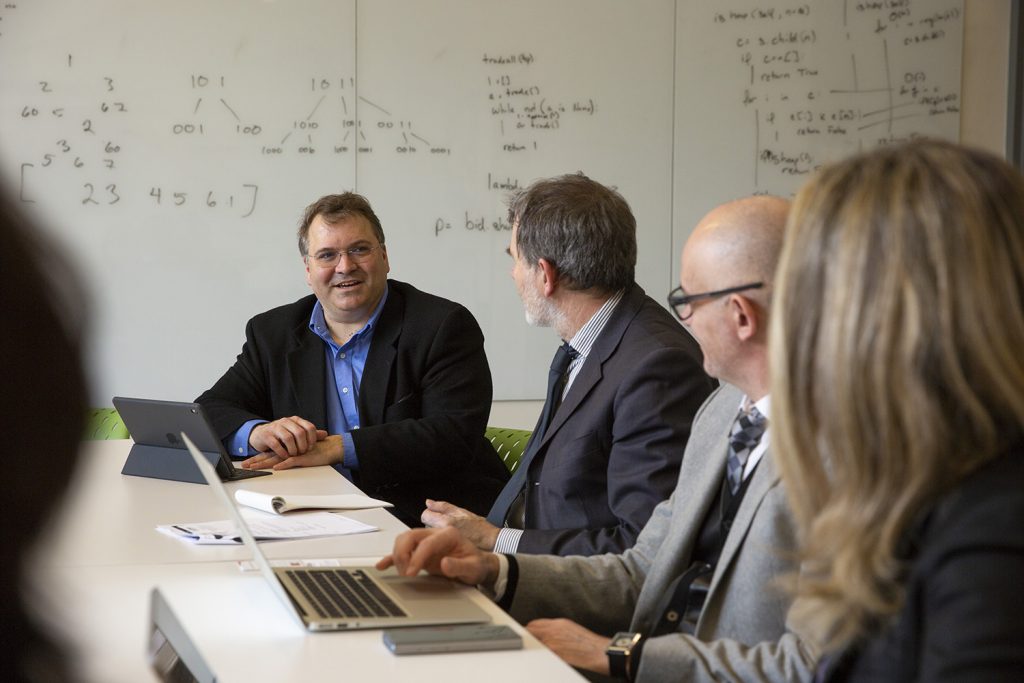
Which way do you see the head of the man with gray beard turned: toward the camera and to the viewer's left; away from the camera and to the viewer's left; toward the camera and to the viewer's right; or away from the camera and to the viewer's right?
away from the camera and to the viewer's left

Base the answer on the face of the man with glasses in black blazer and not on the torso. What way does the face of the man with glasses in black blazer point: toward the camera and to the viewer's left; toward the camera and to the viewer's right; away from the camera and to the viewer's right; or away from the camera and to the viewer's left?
toward the camera and to the viewer's right

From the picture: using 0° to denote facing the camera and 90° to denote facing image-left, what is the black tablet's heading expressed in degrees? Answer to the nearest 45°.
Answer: approximately 225°

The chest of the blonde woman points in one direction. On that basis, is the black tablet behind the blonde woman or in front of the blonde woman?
in front

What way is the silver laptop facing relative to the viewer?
to the viewer's right

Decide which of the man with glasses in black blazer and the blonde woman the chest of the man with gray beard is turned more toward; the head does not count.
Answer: the man with glasses in black blazer

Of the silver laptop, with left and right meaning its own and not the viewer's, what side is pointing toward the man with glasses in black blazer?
left

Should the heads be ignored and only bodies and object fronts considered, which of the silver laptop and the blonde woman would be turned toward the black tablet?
the blonde woman

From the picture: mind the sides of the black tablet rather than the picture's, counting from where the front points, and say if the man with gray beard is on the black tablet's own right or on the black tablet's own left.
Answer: on the black tablet's own right

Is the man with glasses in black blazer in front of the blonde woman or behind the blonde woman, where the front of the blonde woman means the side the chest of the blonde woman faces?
in front

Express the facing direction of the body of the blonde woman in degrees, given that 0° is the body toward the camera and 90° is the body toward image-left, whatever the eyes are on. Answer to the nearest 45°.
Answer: approximately 135°

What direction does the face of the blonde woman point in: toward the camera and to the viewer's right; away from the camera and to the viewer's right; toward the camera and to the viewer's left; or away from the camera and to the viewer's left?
away from the camera and to the viewer's left

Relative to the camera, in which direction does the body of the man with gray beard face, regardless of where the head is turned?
to the viewer's left

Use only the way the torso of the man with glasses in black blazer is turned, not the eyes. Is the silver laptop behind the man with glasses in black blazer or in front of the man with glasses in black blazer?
in front
